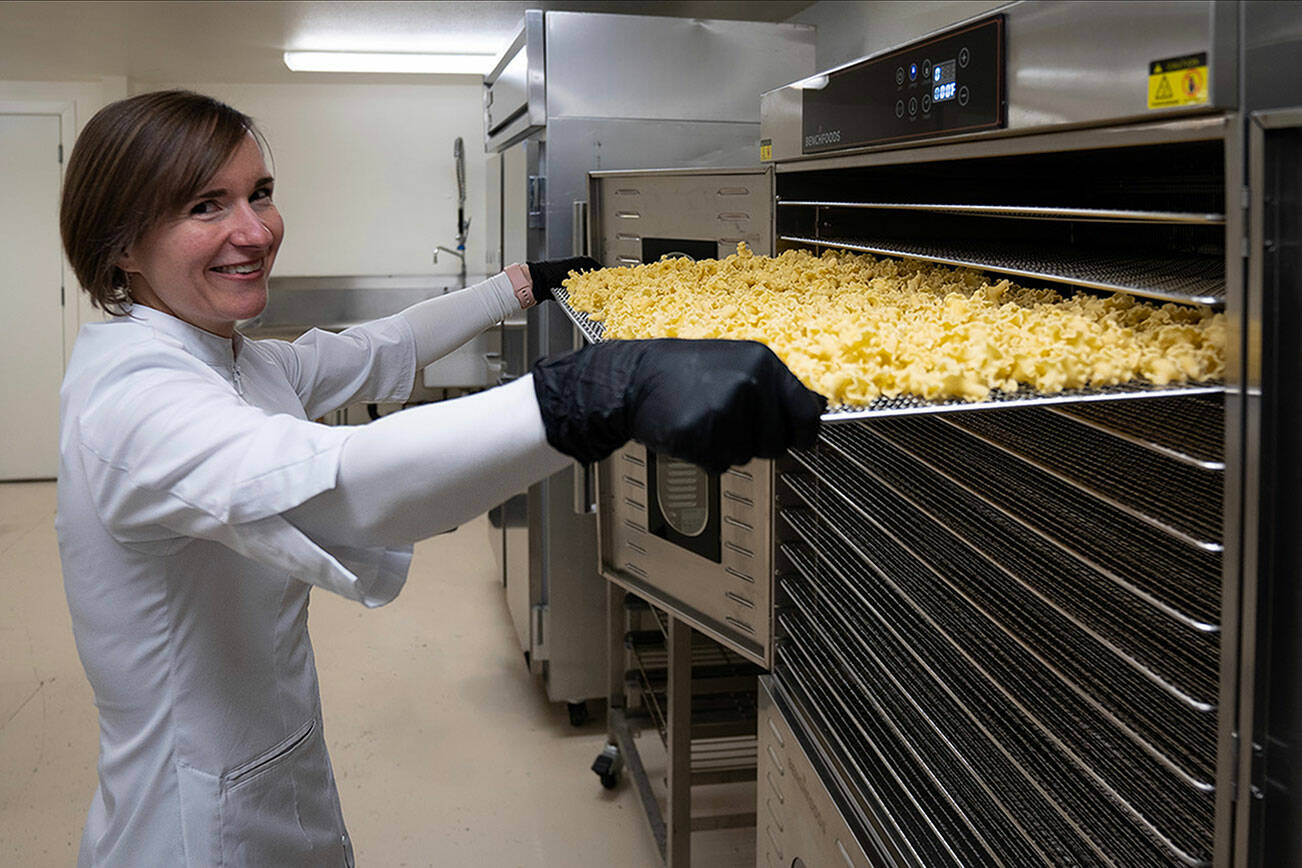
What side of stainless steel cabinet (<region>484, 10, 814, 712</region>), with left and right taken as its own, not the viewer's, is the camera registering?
left

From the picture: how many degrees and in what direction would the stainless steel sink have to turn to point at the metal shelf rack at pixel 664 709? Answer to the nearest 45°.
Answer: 0° — it already faces it

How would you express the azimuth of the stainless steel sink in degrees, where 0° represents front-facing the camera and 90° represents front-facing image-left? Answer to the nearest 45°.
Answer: approximately 0°

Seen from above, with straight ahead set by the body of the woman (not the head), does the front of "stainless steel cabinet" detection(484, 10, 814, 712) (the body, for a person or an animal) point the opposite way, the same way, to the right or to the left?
the opposite way

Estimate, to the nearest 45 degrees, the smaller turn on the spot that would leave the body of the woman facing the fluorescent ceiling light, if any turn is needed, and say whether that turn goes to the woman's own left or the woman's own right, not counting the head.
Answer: approximately 90° to the woman's own left

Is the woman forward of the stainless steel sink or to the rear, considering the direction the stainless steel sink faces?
forward

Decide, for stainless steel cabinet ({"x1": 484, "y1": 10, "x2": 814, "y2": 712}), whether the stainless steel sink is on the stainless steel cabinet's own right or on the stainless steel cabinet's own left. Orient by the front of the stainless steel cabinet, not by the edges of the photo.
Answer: on the stainless steel cabinet's own right

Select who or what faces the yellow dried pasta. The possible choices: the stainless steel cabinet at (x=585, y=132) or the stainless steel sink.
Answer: the stainless steel sink

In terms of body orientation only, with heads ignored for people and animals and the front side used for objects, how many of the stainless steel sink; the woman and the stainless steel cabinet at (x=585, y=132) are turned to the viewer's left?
1

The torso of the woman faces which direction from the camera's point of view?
to the viewer's right
